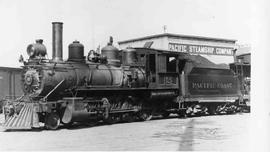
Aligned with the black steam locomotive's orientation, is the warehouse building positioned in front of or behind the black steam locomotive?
behind
